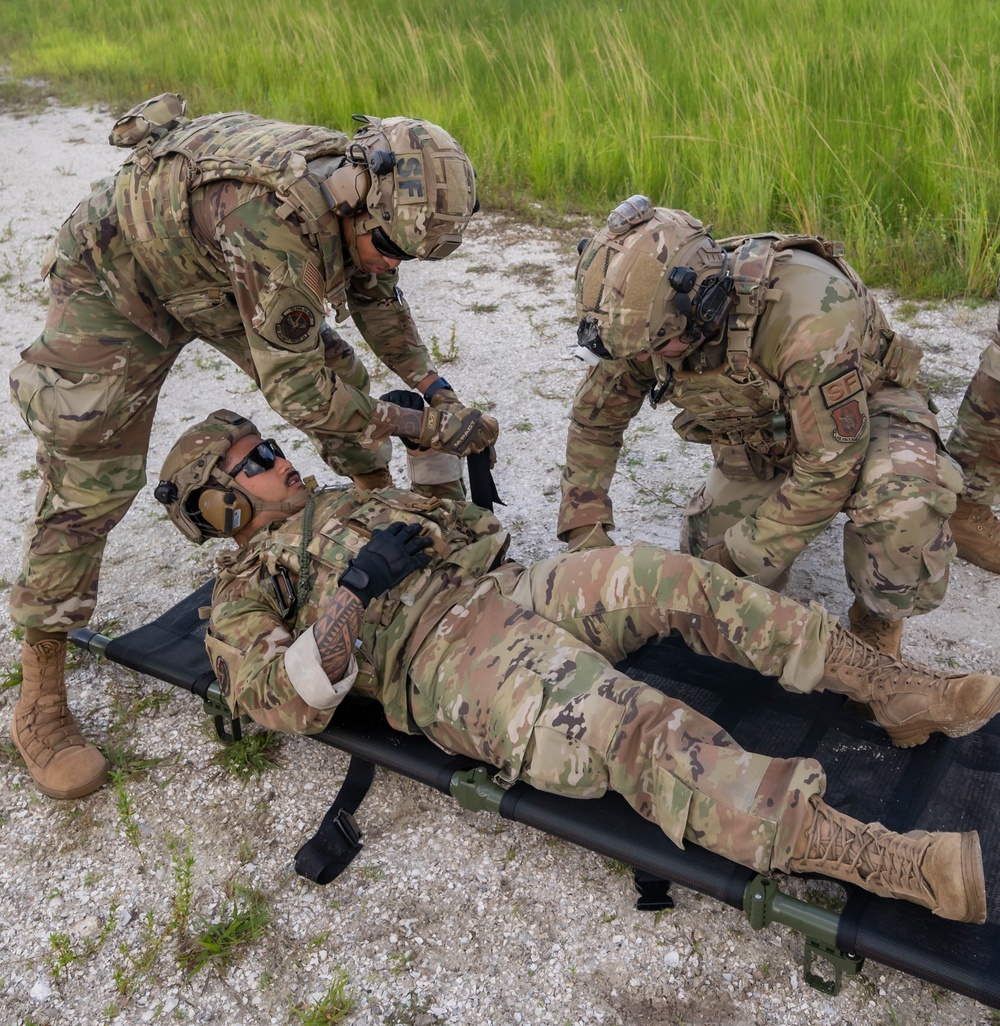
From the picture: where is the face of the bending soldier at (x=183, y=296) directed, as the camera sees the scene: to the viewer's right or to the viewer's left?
to the viewer's right

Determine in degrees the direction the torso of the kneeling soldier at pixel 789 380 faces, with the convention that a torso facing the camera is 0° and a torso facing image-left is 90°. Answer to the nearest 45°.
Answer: approximately 45°

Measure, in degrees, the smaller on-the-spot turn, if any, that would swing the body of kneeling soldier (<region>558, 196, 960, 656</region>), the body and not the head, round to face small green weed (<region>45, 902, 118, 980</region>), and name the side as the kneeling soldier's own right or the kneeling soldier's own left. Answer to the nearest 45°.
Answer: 0° — they already face it

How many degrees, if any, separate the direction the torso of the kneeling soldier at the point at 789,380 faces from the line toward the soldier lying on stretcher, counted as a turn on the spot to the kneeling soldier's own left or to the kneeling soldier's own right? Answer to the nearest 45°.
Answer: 0° — they already face them

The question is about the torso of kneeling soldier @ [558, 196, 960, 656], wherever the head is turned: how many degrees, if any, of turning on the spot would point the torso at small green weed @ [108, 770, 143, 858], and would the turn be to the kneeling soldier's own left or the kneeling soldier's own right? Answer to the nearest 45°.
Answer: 0° — they already face it

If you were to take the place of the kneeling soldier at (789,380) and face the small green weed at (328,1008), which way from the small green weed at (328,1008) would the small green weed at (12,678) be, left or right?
right

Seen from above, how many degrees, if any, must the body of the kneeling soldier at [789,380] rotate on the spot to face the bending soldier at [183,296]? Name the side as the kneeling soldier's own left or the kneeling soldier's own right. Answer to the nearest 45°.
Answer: approximately 45° to the kneeling soldier's own right

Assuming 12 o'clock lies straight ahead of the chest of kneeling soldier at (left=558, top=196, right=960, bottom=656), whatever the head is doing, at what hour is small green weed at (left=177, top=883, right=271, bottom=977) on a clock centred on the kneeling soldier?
The small green weed is roughly at 12 o'clock from the kneeling soldier.
